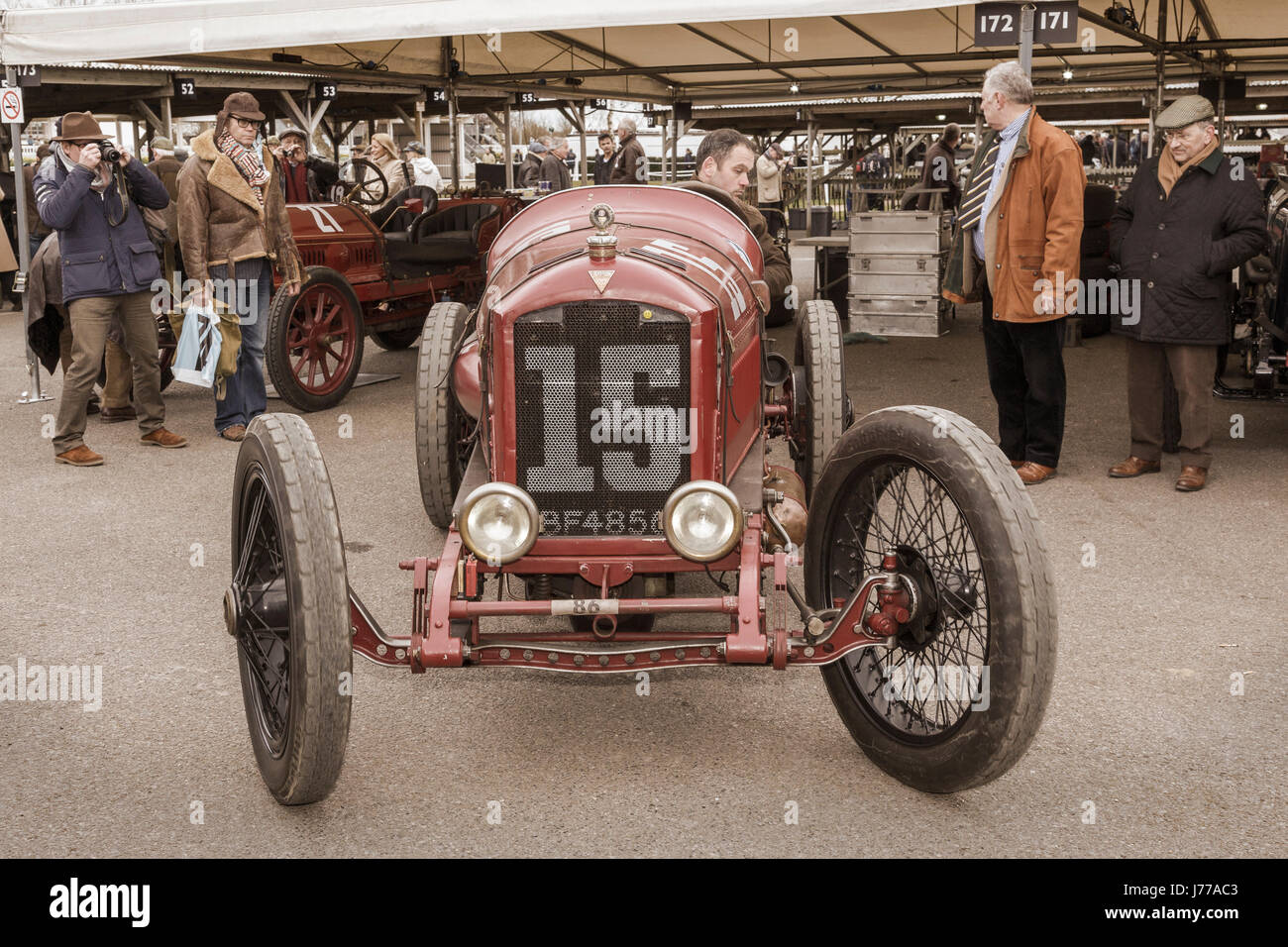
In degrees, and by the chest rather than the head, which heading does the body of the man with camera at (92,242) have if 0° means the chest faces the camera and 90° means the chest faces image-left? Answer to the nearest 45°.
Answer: approximately 315°

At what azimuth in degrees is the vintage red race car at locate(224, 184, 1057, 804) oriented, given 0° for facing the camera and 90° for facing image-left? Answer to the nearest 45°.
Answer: approximately 0°

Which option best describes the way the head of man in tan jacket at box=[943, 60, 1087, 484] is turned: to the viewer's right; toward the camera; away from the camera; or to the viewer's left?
to the viewer's left

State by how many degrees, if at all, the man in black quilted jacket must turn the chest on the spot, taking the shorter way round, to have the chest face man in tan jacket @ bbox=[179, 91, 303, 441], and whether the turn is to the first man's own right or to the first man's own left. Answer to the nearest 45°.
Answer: approximately 45° to the first man's own right

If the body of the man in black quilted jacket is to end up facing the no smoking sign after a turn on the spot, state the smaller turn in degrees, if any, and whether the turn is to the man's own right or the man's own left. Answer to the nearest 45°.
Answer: approximately 45° to the man's own right
